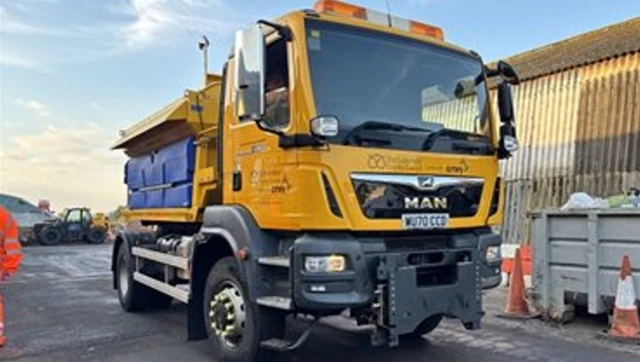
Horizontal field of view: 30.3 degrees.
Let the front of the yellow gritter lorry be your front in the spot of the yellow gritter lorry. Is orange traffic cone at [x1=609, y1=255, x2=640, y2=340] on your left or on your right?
on your left

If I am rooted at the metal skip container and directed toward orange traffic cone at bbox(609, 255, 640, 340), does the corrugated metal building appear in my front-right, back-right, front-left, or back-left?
back-left

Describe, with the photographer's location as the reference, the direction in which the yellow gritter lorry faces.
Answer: facing the viewer and to the right of the viewer

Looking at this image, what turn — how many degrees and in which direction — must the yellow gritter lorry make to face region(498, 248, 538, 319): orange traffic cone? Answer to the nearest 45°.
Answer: approximately 90° to its left

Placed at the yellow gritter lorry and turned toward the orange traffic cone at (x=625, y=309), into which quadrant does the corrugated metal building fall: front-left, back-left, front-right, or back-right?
front-left

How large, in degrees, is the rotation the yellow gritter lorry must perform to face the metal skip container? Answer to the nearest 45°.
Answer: approximately 90° to its left

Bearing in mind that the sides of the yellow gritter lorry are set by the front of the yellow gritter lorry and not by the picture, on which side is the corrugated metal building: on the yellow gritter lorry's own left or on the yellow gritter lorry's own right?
on the yellow gritter lorry's own left
